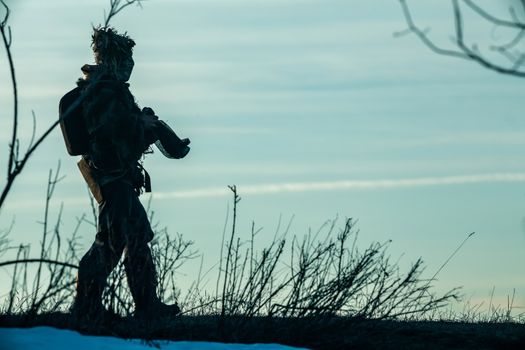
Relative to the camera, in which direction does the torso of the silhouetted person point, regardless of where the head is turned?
to the viewer's right
